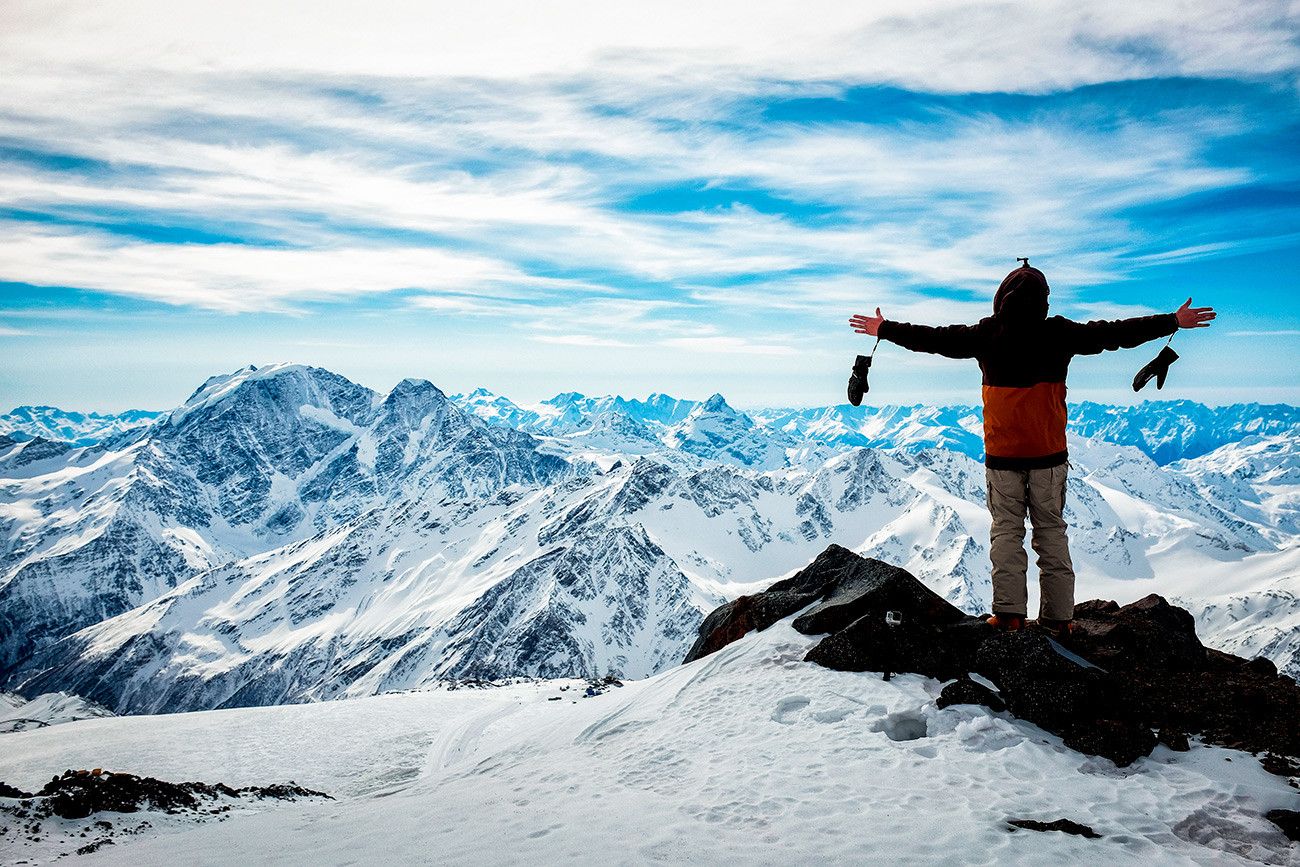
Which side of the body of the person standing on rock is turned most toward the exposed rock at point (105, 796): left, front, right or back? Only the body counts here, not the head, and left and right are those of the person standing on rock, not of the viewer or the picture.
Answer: left

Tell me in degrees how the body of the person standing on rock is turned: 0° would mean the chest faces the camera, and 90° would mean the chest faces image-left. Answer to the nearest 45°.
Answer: approximately 180°

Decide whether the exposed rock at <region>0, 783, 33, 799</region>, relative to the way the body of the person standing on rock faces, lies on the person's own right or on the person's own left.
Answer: on the person's own left

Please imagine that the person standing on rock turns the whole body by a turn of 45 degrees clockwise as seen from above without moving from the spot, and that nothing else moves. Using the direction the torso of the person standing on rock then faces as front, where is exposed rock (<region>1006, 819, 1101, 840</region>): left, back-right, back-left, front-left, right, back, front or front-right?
back-right

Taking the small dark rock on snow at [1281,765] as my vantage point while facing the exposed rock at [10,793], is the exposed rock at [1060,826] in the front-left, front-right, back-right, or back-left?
front-left
